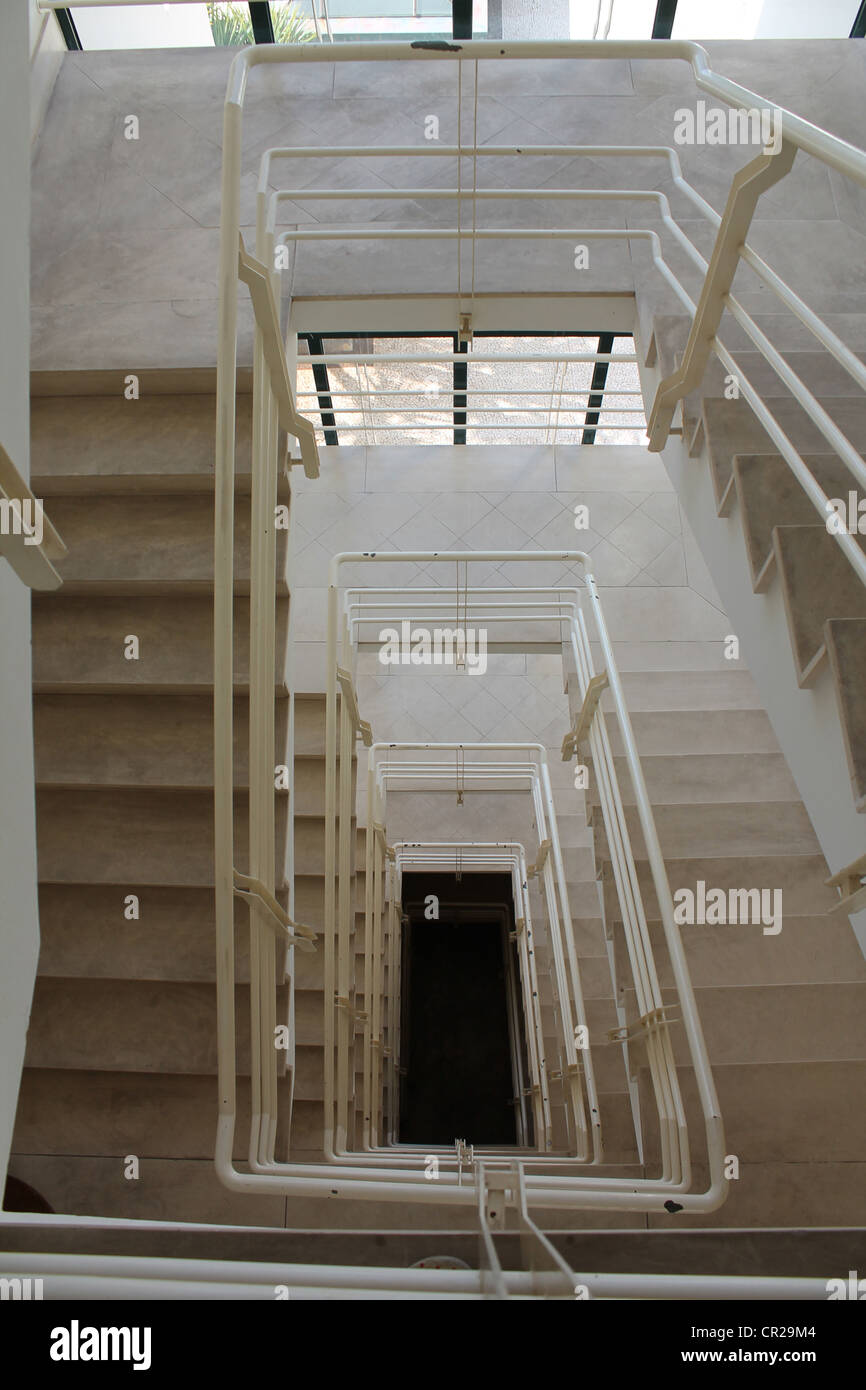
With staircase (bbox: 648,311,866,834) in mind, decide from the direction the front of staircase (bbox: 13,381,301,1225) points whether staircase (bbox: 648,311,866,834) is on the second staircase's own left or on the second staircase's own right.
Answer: on the second staircase's own left

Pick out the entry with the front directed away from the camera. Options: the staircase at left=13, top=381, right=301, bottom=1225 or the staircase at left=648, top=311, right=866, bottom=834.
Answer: the staircase at left=648, top=311, right=866, bottom=834

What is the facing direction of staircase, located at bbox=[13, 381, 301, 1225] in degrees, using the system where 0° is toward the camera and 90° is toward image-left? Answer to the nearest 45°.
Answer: approximately 0°

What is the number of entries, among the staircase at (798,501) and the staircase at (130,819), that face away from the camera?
1
